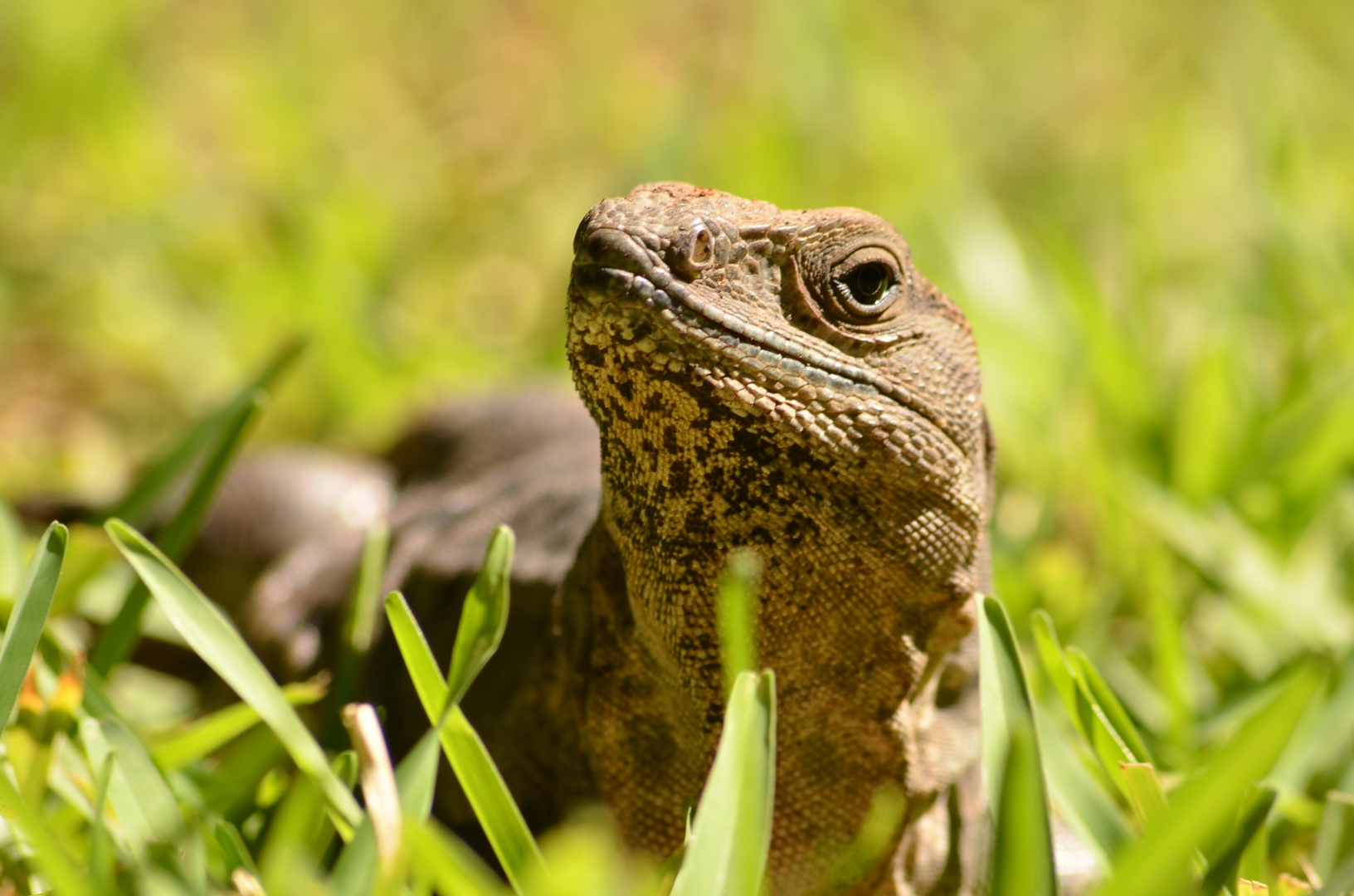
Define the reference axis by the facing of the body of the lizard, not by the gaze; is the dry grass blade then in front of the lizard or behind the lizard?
in front

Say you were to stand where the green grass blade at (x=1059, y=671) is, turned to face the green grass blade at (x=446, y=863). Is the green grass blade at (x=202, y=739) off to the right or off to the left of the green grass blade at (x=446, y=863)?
right

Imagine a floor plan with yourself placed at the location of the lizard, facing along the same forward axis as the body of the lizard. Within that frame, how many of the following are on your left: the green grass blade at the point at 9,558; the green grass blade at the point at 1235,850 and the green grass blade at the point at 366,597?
1

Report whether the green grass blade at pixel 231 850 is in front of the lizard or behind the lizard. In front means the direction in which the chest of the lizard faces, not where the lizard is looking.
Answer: in front

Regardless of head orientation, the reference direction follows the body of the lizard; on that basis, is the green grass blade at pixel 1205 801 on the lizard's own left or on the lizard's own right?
on the lizard's own left

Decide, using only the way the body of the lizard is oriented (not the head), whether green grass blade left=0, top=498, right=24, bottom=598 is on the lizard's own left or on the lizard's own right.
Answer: on the lizard's own right

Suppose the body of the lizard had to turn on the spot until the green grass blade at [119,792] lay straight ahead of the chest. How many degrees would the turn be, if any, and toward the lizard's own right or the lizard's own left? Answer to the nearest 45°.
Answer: approximately 45° to the lizard's own right

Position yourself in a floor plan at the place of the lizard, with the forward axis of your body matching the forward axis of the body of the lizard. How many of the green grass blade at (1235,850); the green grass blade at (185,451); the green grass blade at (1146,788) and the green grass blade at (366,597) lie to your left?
2
